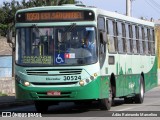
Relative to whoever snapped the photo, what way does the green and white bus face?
facing the viewer and to the left of the viewer
